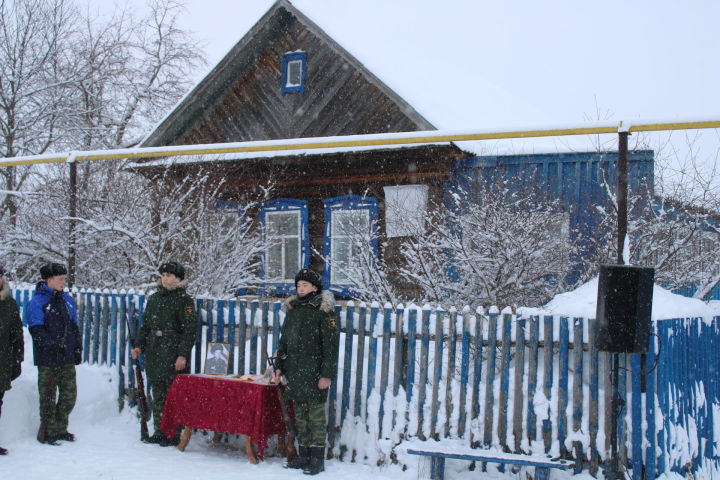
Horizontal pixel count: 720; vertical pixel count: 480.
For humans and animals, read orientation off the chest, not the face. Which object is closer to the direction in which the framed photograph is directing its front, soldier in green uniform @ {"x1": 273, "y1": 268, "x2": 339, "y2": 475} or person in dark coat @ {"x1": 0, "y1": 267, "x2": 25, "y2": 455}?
the soldier in green uniform

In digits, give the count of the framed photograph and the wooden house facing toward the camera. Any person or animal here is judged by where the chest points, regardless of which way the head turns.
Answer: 2

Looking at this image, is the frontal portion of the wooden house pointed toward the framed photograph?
yes

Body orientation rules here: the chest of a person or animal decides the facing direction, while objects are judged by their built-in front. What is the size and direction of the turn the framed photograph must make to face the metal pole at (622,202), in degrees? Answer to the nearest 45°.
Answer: approximately 45° to its left

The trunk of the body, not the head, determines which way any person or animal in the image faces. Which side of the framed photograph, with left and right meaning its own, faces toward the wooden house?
back

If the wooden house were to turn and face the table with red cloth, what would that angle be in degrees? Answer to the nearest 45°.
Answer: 0° — it already faces it

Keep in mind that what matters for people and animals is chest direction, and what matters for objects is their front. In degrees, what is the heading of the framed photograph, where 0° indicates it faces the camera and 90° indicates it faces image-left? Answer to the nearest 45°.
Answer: approximately 0°

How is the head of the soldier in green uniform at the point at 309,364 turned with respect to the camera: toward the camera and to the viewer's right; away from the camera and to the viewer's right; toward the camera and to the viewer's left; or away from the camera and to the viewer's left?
toward the camera and to the viewer's left

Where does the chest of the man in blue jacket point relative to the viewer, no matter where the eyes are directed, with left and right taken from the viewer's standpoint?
facing the viewer and to the right of the viewer

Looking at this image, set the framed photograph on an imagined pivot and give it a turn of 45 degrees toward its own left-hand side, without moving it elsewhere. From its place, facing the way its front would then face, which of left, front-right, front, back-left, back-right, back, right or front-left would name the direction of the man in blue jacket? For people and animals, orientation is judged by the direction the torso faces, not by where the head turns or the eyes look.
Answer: back-right
